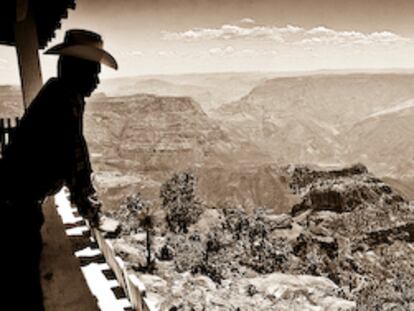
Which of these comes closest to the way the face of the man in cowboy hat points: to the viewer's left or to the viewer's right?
to the viewer's right

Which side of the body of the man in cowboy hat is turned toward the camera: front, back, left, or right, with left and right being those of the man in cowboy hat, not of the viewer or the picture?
right
